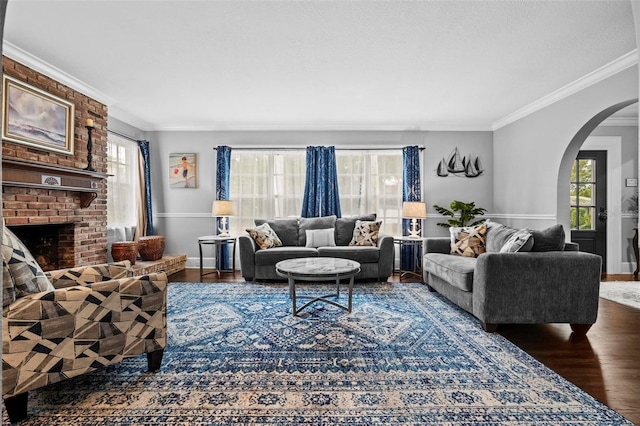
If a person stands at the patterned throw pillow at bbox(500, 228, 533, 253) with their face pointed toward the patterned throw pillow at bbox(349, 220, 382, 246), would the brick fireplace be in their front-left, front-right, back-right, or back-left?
front-left

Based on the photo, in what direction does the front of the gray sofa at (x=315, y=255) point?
toward the camera

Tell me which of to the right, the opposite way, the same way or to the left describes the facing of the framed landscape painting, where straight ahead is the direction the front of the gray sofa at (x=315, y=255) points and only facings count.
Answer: to the left

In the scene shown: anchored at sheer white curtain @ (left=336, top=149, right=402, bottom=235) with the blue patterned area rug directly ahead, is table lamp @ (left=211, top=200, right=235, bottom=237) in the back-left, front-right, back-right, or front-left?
front-right

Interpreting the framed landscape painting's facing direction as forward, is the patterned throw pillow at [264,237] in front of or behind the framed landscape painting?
in front

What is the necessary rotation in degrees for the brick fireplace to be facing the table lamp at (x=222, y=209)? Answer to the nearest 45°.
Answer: approximately 45° to its left

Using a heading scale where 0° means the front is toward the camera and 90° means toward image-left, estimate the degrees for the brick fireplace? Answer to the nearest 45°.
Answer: approximately 315°

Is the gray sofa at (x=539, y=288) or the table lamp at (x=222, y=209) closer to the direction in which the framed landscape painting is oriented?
the gray sofa

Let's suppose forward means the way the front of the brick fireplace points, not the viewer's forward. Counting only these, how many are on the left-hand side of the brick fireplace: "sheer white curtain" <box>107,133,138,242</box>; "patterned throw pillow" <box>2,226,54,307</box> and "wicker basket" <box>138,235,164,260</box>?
2

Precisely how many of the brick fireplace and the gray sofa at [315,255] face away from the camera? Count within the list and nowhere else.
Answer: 0

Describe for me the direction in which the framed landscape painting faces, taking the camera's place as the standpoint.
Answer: facing the viewer and to the right of the viewer

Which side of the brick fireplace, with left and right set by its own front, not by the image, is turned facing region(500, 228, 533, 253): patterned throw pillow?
front

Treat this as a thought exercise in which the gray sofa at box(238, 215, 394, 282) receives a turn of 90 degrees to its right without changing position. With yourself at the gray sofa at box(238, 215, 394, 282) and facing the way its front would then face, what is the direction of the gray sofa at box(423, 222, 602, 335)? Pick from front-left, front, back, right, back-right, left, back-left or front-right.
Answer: back-left

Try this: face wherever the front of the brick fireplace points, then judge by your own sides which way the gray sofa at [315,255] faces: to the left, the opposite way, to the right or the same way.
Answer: to the right

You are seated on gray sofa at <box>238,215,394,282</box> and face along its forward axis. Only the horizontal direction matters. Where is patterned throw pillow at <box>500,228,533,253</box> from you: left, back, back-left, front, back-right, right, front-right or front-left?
front-left

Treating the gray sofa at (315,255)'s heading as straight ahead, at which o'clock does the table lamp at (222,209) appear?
The table lamp is roughly at 4 o'clock from the gray sofa.

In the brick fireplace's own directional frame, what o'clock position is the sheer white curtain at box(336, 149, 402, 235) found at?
The sheer white curtain is roughly at 11 o'clock from the brick fireplace.

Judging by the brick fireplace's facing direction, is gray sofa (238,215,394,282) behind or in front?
in front
